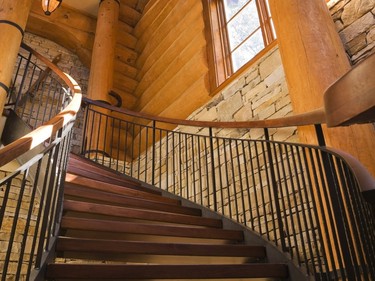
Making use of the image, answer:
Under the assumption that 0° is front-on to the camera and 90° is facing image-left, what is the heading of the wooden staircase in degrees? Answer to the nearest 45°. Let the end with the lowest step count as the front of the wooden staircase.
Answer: approximately 0°

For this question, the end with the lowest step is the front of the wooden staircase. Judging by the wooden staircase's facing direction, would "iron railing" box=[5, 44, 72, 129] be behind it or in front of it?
behind
